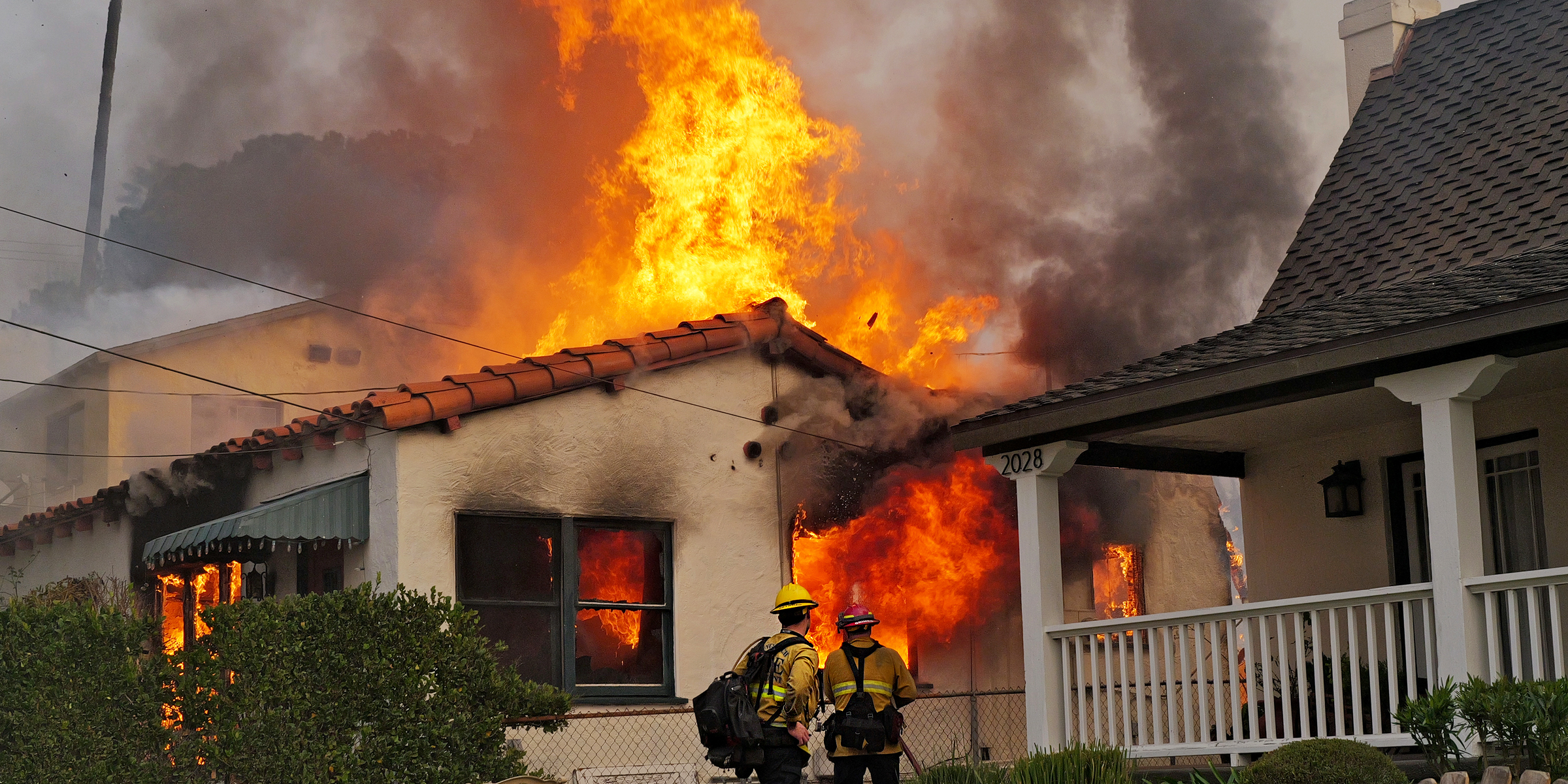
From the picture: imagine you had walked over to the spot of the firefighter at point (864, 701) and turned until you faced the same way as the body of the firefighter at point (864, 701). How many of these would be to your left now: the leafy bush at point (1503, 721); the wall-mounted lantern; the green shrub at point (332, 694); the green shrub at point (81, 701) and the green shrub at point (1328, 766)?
2

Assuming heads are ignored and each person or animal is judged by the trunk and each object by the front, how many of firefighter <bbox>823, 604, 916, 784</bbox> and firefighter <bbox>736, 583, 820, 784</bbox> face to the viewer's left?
0

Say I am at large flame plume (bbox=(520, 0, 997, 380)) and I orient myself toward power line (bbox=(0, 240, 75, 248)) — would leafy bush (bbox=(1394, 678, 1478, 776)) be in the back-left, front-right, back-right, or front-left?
back-left

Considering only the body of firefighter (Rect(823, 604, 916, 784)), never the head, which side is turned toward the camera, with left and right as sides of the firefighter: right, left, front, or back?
back

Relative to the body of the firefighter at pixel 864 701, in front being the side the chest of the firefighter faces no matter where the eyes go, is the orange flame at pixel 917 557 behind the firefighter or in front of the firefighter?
in front

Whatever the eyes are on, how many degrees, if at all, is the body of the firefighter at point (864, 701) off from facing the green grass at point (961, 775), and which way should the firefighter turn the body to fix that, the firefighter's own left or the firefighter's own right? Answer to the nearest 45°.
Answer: approximately 45° to the firefighter's own right

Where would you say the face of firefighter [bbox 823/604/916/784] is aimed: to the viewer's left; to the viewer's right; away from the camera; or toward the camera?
away from the camera

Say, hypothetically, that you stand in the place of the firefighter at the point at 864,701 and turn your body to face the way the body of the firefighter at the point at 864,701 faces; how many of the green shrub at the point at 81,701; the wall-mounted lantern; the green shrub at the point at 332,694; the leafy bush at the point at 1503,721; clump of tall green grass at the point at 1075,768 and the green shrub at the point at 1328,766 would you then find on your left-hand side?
2

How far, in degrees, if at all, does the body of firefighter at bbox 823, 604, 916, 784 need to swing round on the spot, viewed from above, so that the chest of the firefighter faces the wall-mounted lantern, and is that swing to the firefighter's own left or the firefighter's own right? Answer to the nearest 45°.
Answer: approximately 45° to the firefighter's own right

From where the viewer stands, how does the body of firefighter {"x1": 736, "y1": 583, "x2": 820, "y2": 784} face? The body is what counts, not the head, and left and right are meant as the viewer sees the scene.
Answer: facing away from the viewer and to the right of the viewer

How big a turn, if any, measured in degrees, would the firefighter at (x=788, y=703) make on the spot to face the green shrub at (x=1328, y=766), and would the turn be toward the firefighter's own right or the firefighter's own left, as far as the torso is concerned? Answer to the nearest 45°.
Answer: approximately 45° to the firefighter's own right
